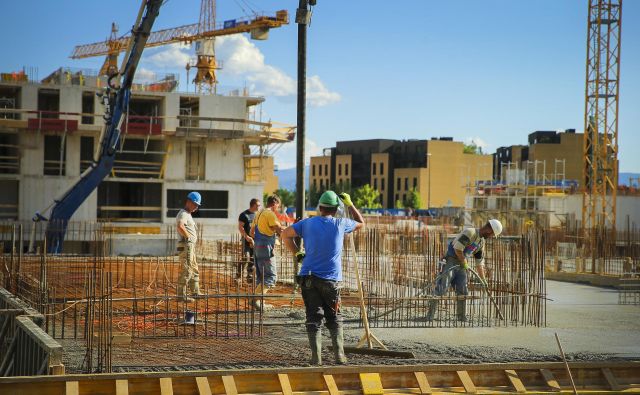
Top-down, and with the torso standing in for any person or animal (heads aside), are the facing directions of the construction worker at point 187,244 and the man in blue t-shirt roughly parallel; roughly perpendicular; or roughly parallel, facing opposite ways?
roughly perpendicular

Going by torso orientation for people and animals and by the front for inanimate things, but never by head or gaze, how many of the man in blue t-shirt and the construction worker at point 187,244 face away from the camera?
1

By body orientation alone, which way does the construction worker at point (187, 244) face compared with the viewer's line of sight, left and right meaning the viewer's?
facing to the right of the viewer

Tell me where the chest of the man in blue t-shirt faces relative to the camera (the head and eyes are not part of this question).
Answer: away from the camera

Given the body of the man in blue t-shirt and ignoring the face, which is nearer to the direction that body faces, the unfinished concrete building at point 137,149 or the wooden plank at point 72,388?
the unfinished concrete building

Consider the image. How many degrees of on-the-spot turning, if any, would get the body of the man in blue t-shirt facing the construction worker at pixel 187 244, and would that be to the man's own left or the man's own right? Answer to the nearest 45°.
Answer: approximately 45° to the man's own left

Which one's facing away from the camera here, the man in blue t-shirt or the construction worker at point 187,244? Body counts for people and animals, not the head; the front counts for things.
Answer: the man in blue t-shirt

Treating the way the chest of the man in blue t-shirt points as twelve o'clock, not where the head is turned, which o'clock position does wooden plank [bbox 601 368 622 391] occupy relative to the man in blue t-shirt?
The wooden plank is roughly at 3 o'clock from the man in blue t-shirt.

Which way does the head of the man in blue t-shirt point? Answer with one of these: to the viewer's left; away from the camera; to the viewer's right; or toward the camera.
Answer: away from the camera

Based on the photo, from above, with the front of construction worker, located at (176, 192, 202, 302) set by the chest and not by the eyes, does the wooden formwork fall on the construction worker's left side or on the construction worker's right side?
on the construction worker's right side

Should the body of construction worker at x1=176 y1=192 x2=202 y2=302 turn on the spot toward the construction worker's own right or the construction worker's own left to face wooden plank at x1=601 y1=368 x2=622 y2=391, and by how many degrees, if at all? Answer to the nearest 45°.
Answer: approximately 45° to the construction worker's own right

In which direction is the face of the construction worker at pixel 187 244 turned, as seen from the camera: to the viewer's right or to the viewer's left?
to the viewer's right

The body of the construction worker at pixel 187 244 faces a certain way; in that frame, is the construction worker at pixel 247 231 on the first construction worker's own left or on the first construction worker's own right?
on the first construction worker's own left

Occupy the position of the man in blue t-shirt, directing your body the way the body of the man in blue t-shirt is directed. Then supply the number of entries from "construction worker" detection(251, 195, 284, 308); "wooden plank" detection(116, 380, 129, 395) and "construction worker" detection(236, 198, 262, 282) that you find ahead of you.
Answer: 2
